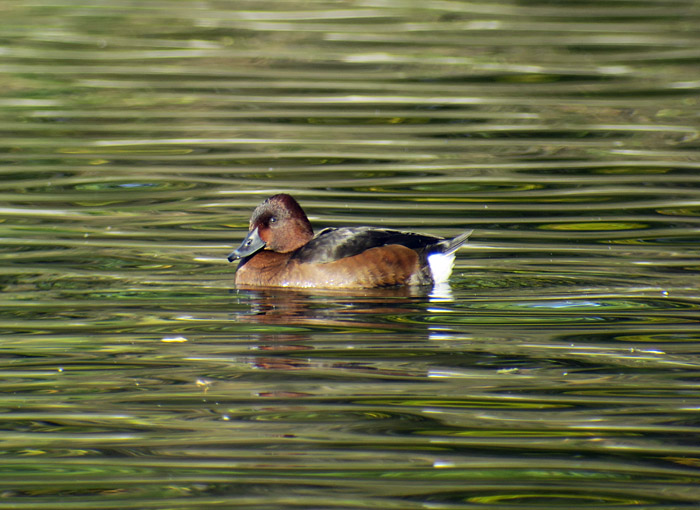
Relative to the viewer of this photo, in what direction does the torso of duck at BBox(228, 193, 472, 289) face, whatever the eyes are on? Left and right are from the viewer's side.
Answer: facing to the left of the viewer
